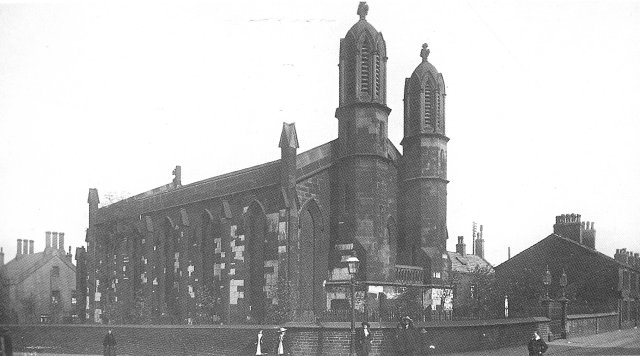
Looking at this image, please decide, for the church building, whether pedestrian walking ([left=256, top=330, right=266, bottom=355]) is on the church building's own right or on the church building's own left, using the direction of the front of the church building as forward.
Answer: on the church building's own right

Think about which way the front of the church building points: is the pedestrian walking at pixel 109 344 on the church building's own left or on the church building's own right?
on the church building's own right

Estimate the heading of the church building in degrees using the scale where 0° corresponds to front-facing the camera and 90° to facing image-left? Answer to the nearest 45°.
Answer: approximately 315°

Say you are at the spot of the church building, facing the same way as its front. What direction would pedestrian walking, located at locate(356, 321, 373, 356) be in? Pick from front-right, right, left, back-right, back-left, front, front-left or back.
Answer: front-right

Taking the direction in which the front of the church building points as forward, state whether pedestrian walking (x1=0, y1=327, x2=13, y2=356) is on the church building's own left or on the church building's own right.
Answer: on the church building's own right
